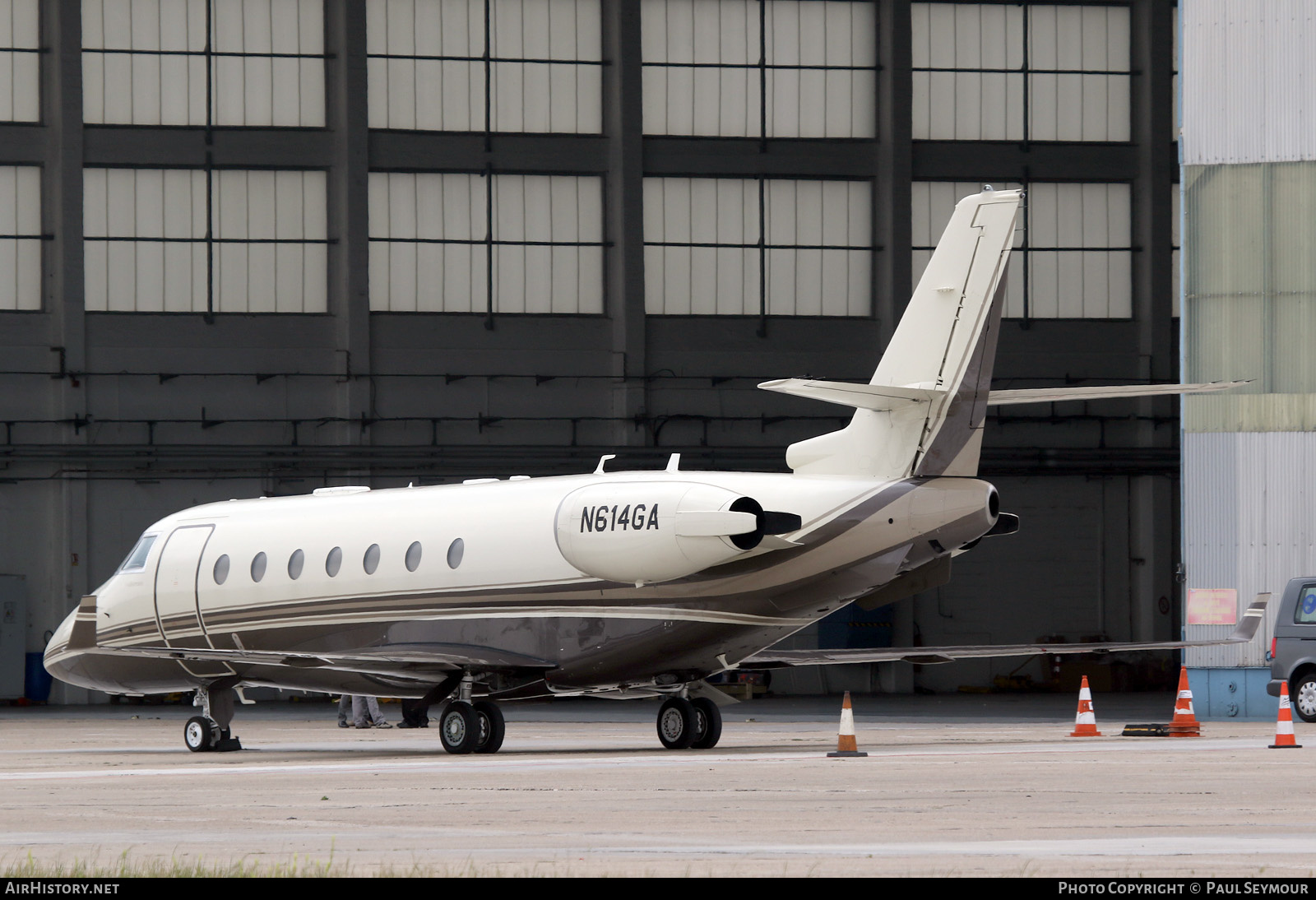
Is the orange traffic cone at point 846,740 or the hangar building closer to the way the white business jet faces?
the hangar building

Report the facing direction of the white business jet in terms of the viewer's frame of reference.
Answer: facing away from the viewer and to the left of the viewer

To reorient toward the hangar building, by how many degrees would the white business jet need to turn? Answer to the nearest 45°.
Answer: approximately 45° to its right

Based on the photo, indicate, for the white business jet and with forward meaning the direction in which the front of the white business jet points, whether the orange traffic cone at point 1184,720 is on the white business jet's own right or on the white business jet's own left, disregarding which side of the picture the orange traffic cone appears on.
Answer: on the white business jet's own right

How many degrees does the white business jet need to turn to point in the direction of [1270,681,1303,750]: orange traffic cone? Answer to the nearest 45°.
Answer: approximately 135° to its right

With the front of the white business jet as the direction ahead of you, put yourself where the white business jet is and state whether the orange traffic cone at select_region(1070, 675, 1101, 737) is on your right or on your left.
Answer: on your right

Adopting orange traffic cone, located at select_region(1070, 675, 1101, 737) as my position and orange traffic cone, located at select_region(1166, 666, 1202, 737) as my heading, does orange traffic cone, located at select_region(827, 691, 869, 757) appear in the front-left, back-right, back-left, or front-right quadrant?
back-right

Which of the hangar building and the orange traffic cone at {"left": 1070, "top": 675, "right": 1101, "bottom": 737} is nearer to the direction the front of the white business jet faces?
the hangar building
